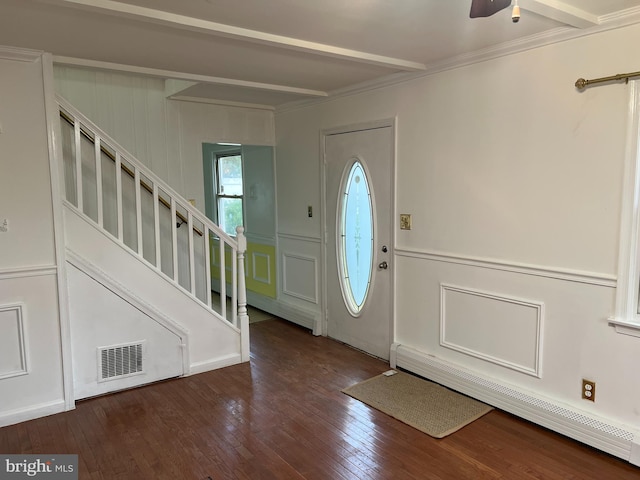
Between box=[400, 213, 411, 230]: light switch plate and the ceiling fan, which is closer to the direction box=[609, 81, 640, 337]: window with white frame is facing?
the ceiling fan

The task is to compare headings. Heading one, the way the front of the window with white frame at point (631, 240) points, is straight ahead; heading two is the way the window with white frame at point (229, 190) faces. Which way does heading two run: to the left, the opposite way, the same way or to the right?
to the left

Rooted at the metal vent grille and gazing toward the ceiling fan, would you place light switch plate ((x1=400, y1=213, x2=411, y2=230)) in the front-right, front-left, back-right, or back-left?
front-left

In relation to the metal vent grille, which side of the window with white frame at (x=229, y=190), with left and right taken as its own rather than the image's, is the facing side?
front

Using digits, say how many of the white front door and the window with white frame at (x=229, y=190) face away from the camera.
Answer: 0

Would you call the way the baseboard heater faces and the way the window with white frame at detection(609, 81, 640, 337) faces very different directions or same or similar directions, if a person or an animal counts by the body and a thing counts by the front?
same or similar directions

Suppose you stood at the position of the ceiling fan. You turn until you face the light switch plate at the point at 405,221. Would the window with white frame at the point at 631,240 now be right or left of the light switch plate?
right

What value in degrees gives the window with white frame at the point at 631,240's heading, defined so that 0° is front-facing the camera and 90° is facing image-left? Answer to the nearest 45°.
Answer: approximately 45°

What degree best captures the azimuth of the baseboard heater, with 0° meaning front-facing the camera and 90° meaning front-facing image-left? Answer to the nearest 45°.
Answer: approximately 45°

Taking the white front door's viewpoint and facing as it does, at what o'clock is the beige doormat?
The beige doormat is roughly at 10 o'clock from the white front door.

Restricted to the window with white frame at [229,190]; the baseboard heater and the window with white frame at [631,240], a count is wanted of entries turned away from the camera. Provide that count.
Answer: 0

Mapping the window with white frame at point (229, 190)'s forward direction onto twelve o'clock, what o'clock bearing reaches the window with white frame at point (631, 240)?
the window with white frame at point (631, 240) is roughly at 11 o'clock from the window with white frame at point (229, 190).

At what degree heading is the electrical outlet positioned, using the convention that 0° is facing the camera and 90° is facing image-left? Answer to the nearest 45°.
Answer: approximately 45°

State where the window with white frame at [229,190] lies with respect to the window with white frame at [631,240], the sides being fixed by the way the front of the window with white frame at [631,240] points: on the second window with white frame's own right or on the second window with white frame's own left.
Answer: on the second window with white frame's own right

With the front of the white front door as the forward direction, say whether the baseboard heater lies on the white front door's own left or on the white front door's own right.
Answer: on the white front door's own left

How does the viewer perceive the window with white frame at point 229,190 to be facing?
facing the viewer
